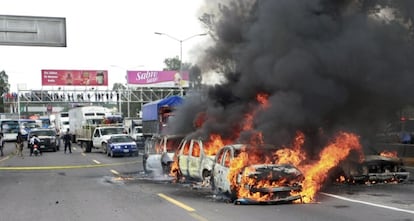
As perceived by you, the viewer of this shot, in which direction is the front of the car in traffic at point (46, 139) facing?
facing the viewer

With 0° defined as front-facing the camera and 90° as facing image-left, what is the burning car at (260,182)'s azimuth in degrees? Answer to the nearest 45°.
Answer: approximately 315°

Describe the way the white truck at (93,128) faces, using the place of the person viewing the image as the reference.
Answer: facing the viewer and to the right of the viewer

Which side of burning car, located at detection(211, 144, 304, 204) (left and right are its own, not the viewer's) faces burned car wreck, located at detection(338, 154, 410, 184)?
left

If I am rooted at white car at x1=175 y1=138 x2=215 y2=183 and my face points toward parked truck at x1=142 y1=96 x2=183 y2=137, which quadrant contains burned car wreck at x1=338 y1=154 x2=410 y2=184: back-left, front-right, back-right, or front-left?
back-right

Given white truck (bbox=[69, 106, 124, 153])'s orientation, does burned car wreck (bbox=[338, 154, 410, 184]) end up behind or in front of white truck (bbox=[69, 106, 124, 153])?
in front
